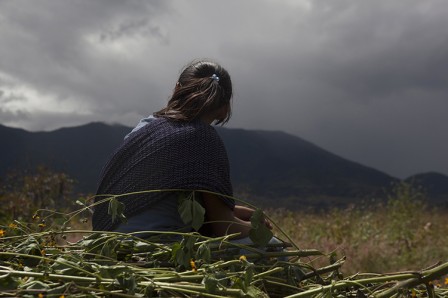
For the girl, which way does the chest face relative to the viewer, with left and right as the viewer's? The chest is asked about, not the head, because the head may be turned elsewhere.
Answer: facing away from the viewer and to the right of the viewer

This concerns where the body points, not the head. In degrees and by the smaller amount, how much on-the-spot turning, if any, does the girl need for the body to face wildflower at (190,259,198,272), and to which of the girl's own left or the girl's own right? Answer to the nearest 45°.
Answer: approximately 135° to the girl's own right
